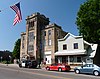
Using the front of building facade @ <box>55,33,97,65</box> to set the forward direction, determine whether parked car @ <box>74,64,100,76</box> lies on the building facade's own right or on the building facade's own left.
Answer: on the building facade's own left

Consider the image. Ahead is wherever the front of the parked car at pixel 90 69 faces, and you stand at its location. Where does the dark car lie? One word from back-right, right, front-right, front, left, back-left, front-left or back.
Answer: front-right

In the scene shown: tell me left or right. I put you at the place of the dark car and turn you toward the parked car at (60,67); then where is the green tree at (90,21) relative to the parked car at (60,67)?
left

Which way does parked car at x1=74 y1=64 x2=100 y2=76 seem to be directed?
to the viewer's left

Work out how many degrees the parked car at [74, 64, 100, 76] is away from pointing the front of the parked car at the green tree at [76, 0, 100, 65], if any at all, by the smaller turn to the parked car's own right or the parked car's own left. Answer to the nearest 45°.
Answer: approximately 90° to the parked car's own right

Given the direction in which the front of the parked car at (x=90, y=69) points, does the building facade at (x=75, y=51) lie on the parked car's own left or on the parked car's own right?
on the parked car's own right

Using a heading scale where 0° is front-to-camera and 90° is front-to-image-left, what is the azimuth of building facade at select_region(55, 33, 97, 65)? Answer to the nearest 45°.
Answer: approximately 45°

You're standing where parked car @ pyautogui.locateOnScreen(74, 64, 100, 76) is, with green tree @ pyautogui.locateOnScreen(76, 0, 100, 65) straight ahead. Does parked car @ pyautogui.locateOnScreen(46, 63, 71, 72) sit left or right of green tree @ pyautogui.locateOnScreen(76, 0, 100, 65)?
left
